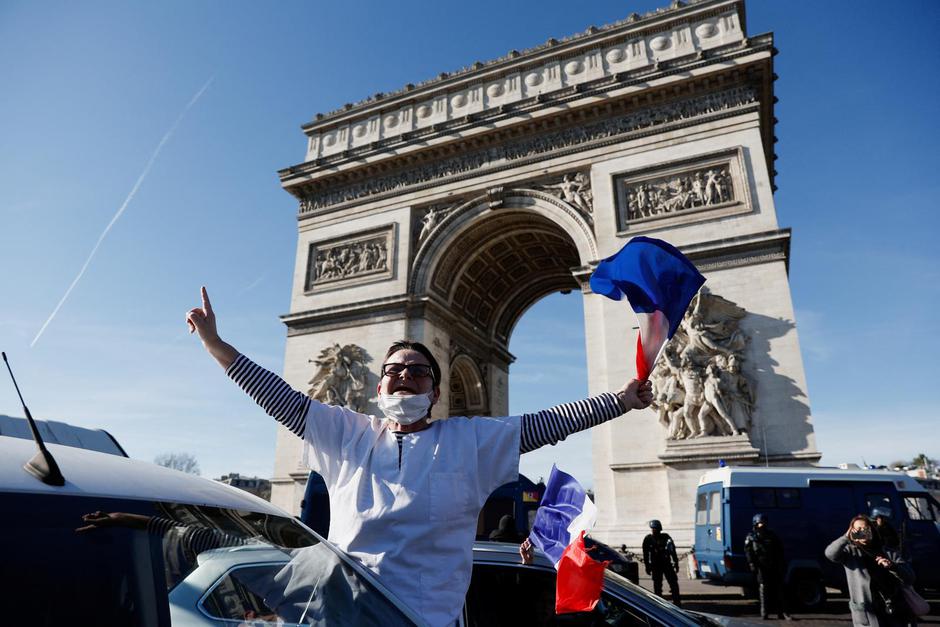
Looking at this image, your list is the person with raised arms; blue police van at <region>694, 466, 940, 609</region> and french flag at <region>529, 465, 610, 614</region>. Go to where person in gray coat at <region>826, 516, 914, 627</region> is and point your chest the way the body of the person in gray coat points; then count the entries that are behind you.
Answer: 1

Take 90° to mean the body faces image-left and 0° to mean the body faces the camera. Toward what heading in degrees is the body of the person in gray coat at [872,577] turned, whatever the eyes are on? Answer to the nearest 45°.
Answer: approximately 0°

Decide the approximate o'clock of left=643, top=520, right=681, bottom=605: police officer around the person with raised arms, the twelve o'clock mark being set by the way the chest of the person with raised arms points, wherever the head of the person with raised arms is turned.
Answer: The police officer is roughly at 7 o'clock from the person with raised arms.

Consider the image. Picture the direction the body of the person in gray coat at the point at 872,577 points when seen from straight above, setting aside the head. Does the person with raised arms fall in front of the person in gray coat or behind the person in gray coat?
in front

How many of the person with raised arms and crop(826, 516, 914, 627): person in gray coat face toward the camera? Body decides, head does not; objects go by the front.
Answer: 2

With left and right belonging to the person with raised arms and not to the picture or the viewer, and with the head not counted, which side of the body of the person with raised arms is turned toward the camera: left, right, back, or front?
front

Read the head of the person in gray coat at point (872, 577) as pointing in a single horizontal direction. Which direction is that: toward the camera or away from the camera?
toward the camera

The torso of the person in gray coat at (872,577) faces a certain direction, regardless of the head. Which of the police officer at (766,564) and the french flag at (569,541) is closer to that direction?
the french flag

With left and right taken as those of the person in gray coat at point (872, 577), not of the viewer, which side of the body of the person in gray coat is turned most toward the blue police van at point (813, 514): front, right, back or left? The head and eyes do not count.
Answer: back

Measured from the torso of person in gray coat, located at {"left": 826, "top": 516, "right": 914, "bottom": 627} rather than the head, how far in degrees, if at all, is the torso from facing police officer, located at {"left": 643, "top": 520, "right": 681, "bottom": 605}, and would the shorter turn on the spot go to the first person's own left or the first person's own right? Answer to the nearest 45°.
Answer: approximately 135° to the first person's own right

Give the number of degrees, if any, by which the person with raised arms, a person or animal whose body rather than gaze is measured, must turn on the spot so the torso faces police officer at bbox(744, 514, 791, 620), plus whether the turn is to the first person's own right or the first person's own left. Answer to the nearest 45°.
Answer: approximately 135° to the first person's own left

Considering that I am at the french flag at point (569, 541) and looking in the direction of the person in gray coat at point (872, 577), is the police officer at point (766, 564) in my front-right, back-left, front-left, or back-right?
front-left
